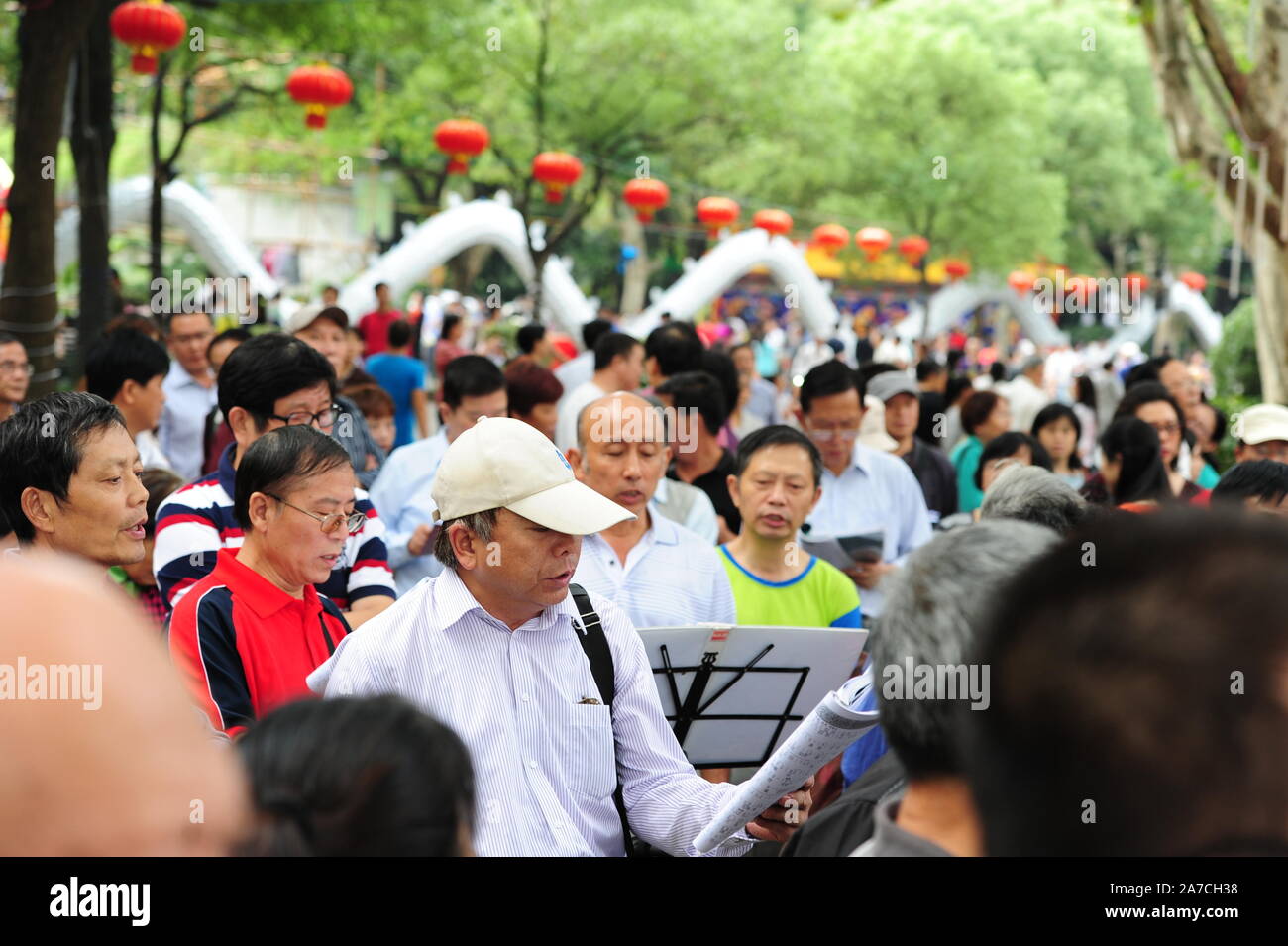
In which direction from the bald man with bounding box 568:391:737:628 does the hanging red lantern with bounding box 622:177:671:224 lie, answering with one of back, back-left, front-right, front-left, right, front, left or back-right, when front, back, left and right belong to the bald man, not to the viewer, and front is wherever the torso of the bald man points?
back

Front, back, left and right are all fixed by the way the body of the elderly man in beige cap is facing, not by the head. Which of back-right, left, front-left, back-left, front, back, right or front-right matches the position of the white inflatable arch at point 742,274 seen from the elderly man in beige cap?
back-left

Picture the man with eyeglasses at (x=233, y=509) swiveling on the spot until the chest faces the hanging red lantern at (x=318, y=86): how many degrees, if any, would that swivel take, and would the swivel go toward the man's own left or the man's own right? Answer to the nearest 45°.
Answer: approximately 135° to the man's own left

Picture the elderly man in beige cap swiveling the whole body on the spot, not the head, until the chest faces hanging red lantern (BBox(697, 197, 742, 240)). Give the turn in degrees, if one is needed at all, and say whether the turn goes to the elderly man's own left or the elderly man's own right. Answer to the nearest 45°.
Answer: approximately 135° to the elderly man's own left

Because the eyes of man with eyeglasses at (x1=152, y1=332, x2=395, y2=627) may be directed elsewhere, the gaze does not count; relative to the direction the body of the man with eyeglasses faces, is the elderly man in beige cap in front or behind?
in front

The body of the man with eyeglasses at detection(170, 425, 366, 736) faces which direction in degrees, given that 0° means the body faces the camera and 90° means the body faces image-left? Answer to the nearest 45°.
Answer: approximately 315°

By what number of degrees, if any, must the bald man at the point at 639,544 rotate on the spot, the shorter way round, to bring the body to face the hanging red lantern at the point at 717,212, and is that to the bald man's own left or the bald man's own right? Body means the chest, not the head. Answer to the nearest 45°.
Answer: approximately 180°

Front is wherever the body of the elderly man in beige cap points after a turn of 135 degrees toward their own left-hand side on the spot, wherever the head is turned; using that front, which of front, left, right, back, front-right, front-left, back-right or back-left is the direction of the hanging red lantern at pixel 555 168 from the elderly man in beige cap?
front

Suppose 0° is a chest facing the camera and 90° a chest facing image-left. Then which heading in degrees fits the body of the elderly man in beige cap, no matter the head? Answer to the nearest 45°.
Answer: approximately 315°

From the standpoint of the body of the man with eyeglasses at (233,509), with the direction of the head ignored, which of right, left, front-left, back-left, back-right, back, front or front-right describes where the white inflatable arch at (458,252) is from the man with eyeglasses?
back-left

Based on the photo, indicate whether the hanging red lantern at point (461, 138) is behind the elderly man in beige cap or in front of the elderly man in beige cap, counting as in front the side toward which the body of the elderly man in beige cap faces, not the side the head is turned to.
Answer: behind

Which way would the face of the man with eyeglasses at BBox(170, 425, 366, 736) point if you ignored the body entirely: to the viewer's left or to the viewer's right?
to the viewer's right
